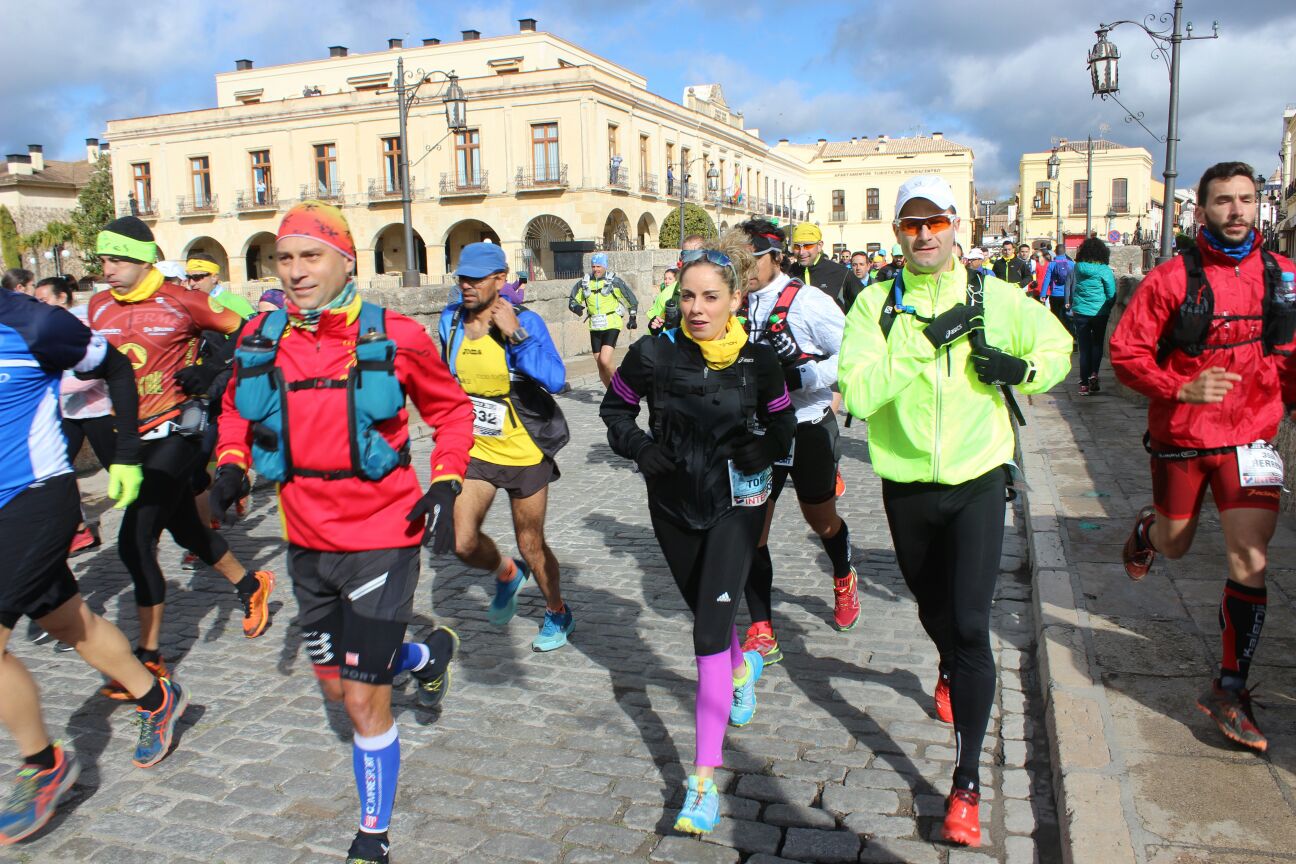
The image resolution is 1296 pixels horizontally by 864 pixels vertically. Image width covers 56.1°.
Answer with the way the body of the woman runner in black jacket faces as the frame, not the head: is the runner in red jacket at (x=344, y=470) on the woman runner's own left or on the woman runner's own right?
on the woman runner's own right

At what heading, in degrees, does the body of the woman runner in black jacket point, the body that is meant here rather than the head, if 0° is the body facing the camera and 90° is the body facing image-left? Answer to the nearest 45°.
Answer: approximately 0°

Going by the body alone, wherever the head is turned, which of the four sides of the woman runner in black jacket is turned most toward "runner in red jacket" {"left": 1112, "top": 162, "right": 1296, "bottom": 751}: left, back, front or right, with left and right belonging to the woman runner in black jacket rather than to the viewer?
left
